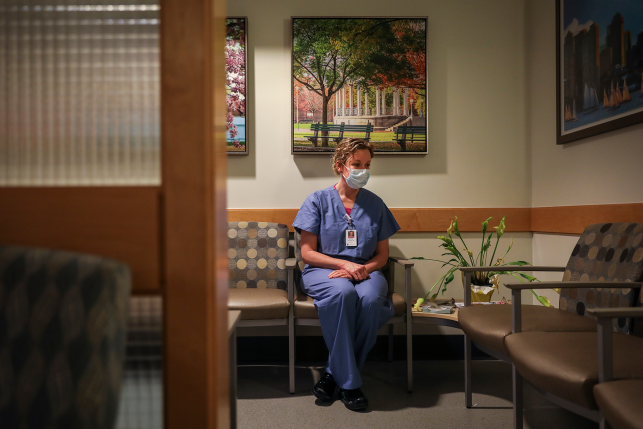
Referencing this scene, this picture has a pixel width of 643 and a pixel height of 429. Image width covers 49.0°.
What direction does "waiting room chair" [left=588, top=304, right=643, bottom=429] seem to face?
to the viewer's left

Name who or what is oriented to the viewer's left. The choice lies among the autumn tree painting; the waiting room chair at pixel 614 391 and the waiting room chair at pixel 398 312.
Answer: the waiting room chair at pixel 614 391

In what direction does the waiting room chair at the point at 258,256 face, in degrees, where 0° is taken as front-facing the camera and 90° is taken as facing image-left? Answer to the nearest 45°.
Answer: approximately 0°

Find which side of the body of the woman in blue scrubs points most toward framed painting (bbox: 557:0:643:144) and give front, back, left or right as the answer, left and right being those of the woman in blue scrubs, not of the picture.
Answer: left

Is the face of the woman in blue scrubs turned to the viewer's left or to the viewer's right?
to the viewer's right

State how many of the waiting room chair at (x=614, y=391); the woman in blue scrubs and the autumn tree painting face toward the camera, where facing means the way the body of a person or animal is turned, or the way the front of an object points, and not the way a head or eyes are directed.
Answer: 2
